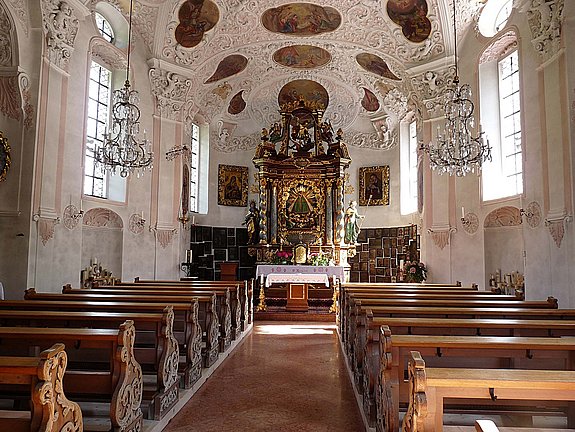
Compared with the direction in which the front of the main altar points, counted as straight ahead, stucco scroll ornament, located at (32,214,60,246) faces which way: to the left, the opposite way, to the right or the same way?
to the left

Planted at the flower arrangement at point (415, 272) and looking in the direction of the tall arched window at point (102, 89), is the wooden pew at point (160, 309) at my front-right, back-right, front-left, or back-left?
front-left

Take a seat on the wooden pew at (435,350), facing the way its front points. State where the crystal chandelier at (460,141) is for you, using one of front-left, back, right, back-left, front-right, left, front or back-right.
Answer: front

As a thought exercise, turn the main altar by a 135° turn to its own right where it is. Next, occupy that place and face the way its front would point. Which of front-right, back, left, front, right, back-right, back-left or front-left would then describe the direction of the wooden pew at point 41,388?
back-left

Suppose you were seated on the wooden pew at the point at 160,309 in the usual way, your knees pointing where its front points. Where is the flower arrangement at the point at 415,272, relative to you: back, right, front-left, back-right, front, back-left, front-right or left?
front-right

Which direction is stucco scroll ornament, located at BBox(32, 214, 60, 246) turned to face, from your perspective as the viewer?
facing the viewer and to the right of the viewer

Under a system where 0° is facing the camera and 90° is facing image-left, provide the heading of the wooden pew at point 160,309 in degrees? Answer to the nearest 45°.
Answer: approximately 180°

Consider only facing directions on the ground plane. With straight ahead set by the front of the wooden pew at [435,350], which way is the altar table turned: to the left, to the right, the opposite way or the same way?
the opposite way

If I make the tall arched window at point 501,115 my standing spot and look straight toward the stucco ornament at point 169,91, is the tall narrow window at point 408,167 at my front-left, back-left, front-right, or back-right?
front-right

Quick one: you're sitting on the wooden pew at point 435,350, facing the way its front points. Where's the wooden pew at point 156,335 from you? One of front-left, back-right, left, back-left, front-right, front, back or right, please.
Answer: left

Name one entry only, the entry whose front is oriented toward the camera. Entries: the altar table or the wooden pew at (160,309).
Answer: the altar table

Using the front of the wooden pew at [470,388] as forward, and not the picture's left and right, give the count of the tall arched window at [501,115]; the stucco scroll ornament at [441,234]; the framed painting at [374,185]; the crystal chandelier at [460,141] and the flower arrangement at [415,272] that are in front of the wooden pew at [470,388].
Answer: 5

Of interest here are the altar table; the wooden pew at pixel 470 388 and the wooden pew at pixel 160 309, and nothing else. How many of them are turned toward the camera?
1

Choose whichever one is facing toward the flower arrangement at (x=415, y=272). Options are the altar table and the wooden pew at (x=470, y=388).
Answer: the wooden pew

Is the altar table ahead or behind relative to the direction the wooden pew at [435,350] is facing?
ahead

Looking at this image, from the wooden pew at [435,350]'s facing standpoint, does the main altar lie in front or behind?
in front

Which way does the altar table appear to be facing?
toward the camera

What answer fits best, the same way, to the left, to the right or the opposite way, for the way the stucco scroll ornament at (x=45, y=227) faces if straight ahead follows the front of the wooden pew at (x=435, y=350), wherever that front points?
to the right

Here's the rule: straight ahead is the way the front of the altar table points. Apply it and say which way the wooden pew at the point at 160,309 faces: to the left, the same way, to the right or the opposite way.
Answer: the opposite way
